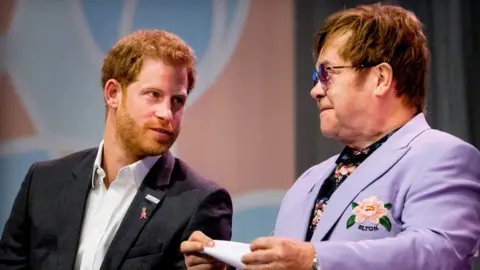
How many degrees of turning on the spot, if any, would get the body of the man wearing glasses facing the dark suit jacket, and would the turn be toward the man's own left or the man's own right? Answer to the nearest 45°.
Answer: approximately 90° to the man's own right

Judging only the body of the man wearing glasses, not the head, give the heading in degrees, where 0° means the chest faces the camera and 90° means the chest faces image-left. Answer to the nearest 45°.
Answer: approximately 45°

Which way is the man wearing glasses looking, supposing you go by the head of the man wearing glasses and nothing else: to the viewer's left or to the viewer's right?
to the viewer's left
